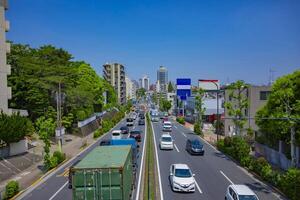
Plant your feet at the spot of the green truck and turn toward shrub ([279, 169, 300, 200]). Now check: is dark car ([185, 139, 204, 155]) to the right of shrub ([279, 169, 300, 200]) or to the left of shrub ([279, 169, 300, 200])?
left

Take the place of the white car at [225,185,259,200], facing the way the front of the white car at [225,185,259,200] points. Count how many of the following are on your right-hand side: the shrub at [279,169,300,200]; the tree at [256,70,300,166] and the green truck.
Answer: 1

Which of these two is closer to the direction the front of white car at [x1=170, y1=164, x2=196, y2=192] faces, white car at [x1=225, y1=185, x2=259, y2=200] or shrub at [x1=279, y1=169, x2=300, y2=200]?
the white car

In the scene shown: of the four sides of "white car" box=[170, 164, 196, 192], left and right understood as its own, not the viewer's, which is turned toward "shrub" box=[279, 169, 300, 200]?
left

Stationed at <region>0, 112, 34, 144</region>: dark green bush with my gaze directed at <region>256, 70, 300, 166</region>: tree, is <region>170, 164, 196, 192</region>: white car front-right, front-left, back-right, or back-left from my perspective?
front-right

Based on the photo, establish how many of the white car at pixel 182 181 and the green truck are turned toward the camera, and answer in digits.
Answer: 1

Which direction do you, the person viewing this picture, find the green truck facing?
facing away from the viewer

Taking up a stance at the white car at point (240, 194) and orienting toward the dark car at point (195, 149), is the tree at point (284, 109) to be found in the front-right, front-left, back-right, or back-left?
front-right

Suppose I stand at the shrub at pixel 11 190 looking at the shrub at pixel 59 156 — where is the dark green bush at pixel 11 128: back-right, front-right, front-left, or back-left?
front-left

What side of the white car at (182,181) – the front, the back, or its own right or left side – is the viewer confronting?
front

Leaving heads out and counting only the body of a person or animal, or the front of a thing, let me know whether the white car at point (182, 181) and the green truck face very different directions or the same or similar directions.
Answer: very different directions

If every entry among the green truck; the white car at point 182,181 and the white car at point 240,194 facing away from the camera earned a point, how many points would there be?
1

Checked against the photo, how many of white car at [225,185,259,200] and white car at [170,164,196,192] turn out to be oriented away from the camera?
0

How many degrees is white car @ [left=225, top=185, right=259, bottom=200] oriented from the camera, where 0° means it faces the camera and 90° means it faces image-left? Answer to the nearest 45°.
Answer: approximately 315°

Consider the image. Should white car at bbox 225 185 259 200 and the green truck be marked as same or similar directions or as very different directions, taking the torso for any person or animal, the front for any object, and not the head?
very different directions

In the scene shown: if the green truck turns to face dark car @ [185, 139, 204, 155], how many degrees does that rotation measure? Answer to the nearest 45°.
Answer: approximately 45° to its right

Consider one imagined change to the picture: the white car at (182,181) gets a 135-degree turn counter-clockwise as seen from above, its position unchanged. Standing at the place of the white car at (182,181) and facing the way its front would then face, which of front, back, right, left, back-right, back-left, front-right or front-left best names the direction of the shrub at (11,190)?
back-left

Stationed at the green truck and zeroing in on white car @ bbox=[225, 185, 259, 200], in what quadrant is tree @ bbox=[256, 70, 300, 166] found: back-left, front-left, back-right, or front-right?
front-left
